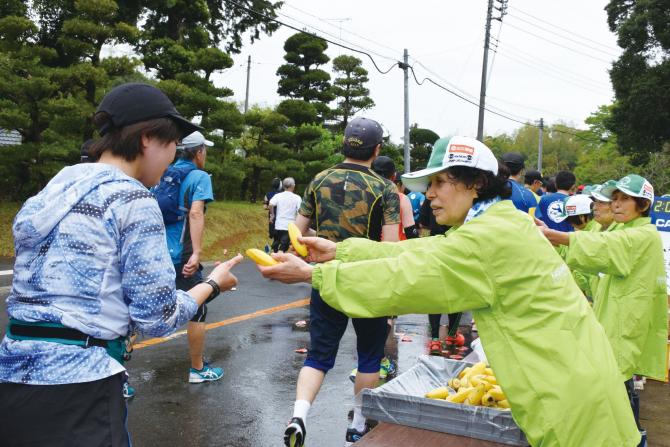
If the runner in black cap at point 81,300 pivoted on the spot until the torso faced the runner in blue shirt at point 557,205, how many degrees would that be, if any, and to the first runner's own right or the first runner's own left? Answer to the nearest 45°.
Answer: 0° — they already face them

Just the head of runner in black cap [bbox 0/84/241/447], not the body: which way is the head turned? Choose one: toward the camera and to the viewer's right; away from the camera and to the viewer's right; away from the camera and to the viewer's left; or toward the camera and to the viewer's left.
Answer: away from the camera and to the viewer's right

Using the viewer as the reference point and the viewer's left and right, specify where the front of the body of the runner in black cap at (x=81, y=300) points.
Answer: facing away from the viewer and to the right of the viewer

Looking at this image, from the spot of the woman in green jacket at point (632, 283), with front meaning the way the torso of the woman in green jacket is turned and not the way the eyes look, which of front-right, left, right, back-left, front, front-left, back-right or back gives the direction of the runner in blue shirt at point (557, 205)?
right

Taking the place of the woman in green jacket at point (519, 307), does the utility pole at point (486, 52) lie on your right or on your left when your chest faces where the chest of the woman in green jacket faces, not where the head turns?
on your right

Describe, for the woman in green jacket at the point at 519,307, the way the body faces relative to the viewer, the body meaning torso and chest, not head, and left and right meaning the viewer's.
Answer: facing to the left of the viewer

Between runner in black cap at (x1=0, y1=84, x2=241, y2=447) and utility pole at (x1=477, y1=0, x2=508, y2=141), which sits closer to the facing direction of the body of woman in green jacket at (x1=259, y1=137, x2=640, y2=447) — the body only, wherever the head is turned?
the runner in black cap

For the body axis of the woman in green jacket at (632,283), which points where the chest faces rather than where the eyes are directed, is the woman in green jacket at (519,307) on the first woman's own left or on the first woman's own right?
on the first woman's own left

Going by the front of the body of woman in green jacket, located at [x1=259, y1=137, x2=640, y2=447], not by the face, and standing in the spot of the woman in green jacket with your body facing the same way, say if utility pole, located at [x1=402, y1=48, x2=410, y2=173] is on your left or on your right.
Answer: on your right

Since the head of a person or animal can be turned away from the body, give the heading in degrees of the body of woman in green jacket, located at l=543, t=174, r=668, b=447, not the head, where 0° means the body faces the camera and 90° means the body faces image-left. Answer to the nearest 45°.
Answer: approximately 90°

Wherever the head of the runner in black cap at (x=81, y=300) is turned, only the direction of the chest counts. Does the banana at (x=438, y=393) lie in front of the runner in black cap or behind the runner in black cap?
in front

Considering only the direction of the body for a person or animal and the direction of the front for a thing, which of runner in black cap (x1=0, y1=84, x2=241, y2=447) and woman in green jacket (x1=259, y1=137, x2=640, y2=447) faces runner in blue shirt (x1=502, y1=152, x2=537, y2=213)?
the runner in black cap
